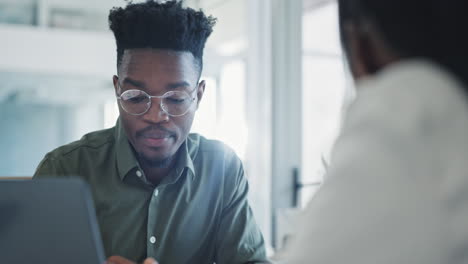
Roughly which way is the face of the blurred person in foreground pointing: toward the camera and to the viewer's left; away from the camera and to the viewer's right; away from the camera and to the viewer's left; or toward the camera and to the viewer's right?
away from the camera and to the viewer's left

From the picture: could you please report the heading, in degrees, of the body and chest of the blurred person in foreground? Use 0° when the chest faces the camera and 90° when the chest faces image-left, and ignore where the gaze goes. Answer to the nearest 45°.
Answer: approximately 135°

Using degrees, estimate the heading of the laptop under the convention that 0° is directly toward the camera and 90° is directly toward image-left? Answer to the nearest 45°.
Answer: approximately 180°

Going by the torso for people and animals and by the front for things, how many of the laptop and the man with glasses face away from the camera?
1

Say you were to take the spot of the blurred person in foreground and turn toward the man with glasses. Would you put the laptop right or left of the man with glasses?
left

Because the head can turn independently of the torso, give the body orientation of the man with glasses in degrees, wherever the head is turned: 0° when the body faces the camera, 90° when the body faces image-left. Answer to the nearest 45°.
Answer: approximately 0°

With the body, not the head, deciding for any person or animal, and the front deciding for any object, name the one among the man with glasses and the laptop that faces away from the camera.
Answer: the laptop

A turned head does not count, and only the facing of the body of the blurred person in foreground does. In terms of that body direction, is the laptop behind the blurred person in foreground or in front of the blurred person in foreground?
in front

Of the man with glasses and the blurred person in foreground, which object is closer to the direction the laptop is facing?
the man with glasses

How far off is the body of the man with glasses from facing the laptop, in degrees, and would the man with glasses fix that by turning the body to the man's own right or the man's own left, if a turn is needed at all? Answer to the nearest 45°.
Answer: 0° — they already face it

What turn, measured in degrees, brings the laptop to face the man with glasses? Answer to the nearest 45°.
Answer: approximately 45° to its right

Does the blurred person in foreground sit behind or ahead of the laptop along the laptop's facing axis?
behind

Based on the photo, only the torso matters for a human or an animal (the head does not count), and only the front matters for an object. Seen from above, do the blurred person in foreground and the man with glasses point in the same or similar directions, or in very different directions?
very different directions

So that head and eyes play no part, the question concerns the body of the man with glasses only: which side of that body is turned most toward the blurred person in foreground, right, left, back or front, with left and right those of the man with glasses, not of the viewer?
front
